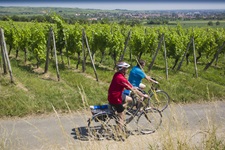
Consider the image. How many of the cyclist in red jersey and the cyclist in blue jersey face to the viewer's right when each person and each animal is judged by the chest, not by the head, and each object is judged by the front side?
2

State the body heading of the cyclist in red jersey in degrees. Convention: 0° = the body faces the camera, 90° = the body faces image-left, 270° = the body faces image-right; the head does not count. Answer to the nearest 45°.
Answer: approximately 270°

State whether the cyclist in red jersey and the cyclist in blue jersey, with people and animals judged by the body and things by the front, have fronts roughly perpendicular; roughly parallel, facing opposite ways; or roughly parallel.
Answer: roughly parallel

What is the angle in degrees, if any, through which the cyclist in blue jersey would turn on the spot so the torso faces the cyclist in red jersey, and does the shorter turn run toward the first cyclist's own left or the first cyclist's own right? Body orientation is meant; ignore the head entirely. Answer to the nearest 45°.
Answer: approximately 90° to the first cyclist's own right

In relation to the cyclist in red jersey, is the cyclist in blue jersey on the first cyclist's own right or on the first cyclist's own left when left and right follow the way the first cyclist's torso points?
on the first cyclist's own left

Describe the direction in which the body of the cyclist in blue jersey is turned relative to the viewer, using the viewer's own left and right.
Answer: facing to the right of the viewer
